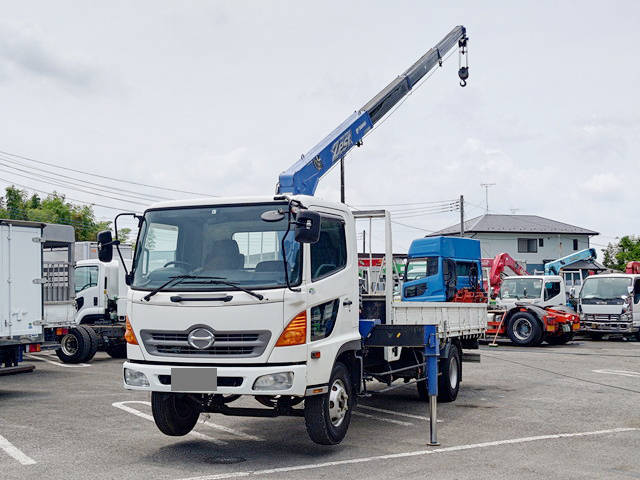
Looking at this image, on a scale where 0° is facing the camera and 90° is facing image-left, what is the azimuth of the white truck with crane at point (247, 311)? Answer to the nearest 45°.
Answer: approximately 45°

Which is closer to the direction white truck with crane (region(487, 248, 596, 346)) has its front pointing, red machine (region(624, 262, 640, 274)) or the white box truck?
the white box truck

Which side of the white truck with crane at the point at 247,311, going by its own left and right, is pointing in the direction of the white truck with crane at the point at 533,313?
back

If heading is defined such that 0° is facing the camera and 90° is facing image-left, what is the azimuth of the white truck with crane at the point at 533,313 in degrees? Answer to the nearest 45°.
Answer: approximately 45°

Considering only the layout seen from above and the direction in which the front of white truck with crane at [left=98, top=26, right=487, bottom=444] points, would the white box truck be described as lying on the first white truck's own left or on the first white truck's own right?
on the first white truck's own right
